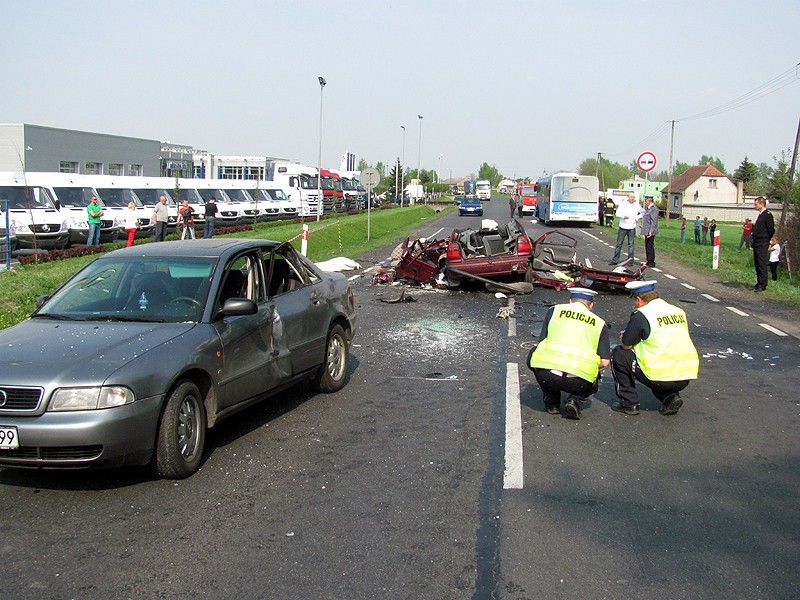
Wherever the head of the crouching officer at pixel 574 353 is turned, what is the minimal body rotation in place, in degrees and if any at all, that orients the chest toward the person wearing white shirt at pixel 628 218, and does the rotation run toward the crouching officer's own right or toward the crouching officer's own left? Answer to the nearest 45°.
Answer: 0° — they already face them

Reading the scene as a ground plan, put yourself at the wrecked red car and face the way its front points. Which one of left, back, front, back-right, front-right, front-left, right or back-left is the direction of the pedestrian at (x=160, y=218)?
front-left

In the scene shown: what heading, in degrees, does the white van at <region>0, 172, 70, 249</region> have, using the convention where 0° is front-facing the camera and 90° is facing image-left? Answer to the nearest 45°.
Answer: approximately 315°

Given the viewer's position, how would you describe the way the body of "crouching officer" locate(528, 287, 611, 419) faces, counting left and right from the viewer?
facing away from the viewer

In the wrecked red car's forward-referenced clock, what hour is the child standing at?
The child standing is roughly at 2 o'clock from the wrecked red car.

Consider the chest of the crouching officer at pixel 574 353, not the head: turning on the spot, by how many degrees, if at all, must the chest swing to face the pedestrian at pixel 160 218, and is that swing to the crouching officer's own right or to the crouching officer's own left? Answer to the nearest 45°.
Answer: approximately 45° to the crouching officer's own left

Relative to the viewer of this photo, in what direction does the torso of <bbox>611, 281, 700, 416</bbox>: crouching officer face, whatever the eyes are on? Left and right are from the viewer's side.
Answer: facing away from the viewer and to the left of the viewer

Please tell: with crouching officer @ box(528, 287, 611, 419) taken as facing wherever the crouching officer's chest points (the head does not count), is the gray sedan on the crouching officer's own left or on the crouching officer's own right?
on the crouching officer's own left
